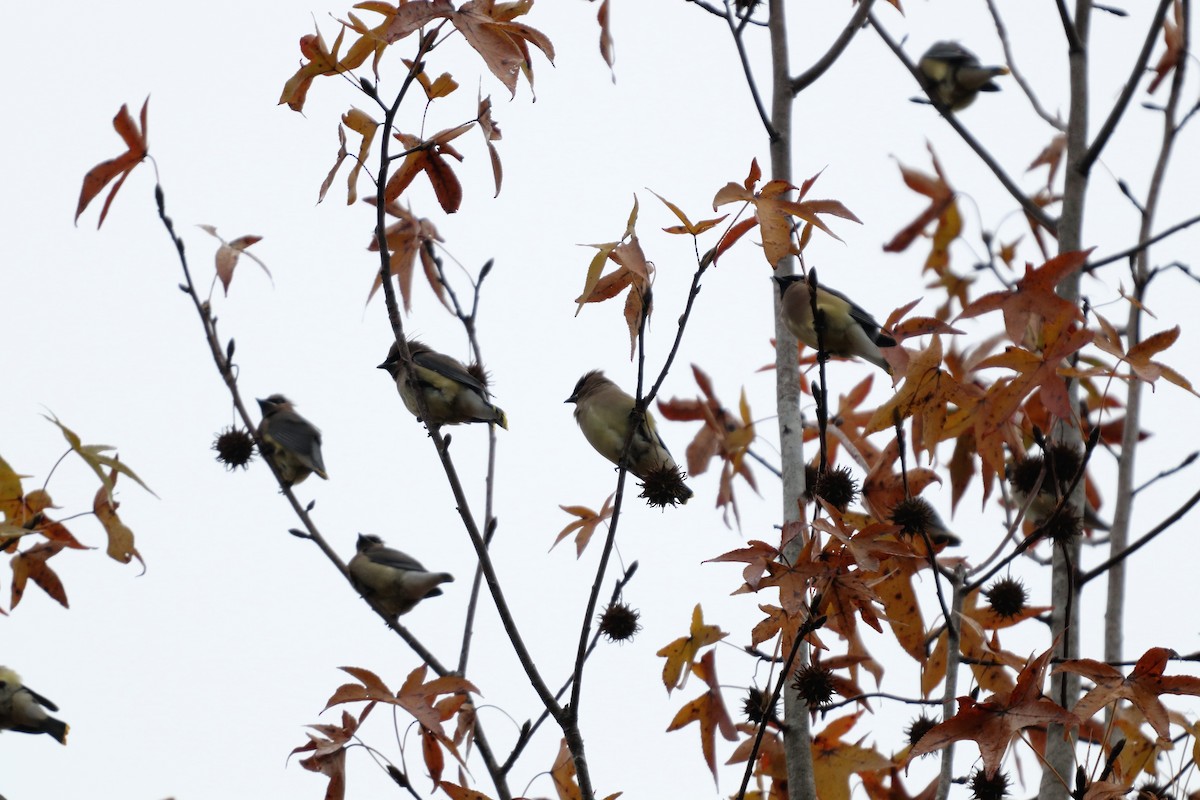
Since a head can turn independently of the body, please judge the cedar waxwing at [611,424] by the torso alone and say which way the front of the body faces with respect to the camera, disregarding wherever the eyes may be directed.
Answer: to the viewer's left

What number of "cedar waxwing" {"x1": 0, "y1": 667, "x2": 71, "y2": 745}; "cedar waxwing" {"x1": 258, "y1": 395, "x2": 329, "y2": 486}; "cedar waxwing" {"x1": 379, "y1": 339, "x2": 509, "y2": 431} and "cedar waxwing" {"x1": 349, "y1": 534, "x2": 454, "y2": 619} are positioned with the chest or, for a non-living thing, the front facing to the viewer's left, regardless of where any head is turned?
4

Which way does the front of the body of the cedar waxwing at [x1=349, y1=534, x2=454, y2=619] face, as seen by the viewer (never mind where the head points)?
to the viewer's left

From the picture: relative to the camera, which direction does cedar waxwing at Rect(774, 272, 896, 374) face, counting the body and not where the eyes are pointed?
to the viewer's left

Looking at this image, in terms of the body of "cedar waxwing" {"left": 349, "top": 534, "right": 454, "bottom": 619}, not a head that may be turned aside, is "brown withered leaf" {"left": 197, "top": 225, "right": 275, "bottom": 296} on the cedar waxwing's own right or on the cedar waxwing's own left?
on the cedar waxwing's own left

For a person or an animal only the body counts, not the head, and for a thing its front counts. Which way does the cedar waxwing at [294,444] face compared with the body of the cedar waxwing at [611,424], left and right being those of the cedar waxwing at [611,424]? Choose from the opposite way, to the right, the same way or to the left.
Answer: the same way

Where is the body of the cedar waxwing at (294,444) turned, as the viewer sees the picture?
to the viewer's left

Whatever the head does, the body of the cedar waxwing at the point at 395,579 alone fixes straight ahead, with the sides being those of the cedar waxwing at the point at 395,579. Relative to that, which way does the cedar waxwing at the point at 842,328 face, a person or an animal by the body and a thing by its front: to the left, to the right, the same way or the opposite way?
the same way

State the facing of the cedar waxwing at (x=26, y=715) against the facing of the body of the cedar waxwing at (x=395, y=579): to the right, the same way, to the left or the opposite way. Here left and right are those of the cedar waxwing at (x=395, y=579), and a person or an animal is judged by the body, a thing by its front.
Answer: the same way

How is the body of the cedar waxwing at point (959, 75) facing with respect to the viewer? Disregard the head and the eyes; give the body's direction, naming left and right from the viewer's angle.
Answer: facing to the left of the viewer
